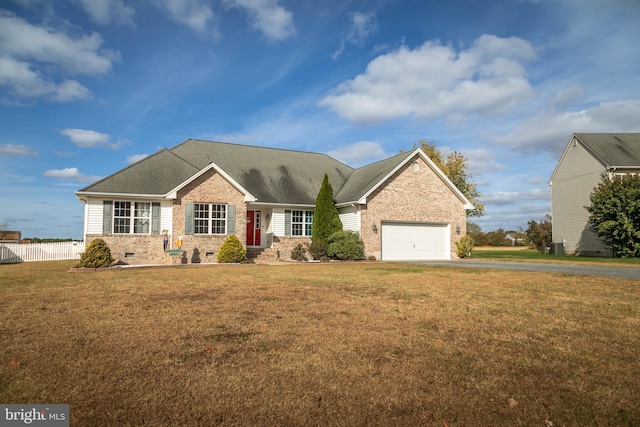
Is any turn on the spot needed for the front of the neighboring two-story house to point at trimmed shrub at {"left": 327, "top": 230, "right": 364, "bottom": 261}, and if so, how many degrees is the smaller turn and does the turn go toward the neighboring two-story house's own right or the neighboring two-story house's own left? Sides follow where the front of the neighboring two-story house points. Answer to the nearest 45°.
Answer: approximately 45° to the neighboring two-story house's own right

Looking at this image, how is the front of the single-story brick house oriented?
toward the camera

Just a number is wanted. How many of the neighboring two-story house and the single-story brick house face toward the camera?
2

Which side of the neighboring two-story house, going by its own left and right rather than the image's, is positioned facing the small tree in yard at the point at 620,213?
front

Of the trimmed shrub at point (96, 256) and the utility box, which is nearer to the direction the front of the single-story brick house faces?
the trimmed shrub

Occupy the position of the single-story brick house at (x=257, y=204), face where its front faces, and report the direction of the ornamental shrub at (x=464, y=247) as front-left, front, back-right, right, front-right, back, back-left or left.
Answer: left

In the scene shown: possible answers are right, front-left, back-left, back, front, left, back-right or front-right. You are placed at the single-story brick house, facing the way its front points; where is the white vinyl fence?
right

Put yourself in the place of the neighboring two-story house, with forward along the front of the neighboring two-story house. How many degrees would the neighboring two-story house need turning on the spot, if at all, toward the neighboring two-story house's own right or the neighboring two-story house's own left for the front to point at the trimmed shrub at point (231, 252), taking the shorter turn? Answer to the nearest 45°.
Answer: approximately 45° to the neighboring two-story house's own right

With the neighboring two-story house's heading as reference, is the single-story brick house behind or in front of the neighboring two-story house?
in front

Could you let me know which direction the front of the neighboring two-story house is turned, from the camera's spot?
facing the viewer

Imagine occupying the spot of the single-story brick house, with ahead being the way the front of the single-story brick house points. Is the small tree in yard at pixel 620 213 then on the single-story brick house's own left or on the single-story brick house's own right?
on the single-story brick house's own left
